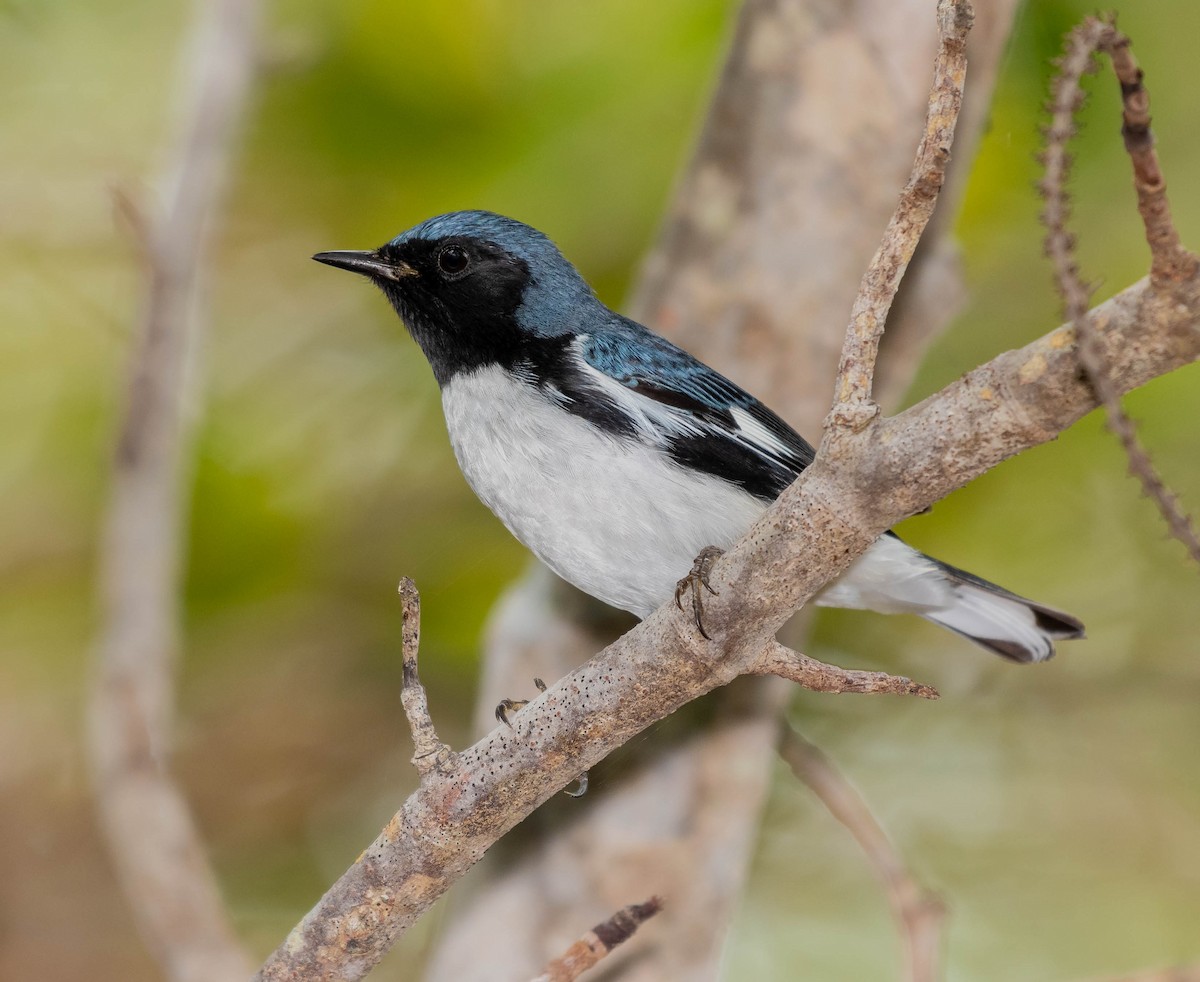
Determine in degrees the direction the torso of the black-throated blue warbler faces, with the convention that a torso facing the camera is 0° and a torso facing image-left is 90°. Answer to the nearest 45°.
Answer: approximately 90°

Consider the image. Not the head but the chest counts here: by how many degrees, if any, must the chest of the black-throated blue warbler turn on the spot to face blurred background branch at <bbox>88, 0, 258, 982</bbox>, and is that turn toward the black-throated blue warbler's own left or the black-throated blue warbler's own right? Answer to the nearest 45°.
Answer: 0° — it already faces it

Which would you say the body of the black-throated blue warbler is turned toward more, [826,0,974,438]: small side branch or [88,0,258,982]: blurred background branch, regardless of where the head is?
the blurred background branch
